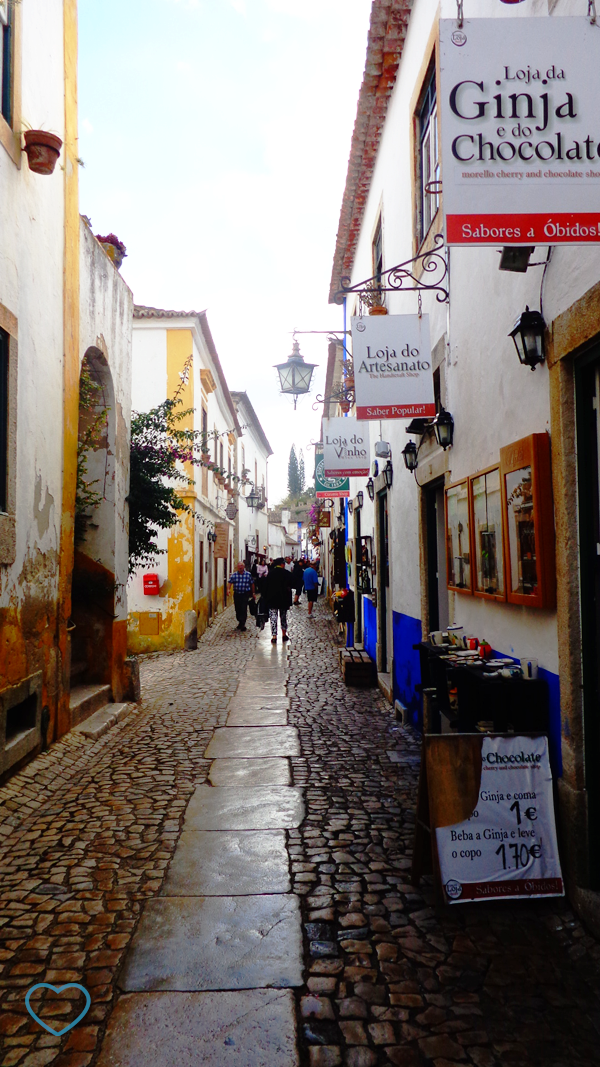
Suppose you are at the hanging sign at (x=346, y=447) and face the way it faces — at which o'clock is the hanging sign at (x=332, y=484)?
the hanging sign at (x=332, y=484) is roughly at 6 o'clock from the hanging sign at (x=346, y=447).

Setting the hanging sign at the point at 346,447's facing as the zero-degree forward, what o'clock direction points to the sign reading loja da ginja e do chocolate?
The sign reading loja da ginja e do chocolate is roughly at 12 o'clock from the hanging sign.

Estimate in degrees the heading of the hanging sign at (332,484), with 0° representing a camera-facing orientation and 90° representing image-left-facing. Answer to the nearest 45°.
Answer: approximately 0°

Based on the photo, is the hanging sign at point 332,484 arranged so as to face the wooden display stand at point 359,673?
yes

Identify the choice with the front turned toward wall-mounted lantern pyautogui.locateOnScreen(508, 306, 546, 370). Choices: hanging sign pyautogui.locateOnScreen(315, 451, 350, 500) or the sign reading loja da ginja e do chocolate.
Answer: the hanging sign

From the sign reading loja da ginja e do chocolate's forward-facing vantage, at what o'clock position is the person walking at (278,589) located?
The person walking is roughly at 5 o'clock from the sign reading loja da ginja e do chocolate.

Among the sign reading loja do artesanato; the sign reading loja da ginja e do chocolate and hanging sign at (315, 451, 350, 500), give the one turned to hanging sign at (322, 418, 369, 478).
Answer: hanging sign at (315, 451, 350, 500)

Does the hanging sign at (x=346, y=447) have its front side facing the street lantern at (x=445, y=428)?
yes

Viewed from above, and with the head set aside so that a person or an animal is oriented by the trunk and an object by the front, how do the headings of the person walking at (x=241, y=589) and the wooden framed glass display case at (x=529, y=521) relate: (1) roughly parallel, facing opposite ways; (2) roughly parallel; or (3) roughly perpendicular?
roughly perpendicular

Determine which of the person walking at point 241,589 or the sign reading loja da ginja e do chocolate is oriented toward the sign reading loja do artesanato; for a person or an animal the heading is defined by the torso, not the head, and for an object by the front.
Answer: the person walking

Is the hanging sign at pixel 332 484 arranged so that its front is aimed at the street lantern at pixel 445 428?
yes

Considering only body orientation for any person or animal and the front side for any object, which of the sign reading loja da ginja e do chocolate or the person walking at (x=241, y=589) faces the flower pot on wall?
the person walking
